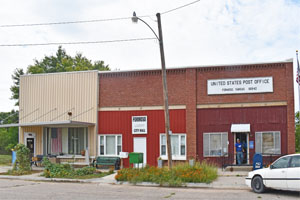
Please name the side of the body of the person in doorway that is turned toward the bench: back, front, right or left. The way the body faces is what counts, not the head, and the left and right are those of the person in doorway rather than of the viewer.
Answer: right

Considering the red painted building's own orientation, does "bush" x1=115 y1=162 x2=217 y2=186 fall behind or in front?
in front

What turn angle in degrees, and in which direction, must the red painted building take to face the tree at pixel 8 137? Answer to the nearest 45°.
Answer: approximately 135° to its right

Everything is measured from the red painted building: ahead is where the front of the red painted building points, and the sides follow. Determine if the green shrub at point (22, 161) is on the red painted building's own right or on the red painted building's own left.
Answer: on the red painted building's own right

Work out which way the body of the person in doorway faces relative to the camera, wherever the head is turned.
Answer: toward the camera

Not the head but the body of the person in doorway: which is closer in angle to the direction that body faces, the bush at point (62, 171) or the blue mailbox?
the blue mailbox

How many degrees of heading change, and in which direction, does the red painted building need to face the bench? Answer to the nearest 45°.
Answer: approximately 90° to its right

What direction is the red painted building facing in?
toward the camera

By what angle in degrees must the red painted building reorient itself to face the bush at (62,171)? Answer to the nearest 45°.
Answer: approximately 45° to its right

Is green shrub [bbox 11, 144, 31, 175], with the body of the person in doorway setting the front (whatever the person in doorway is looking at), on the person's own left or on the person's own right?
on the person's own right
